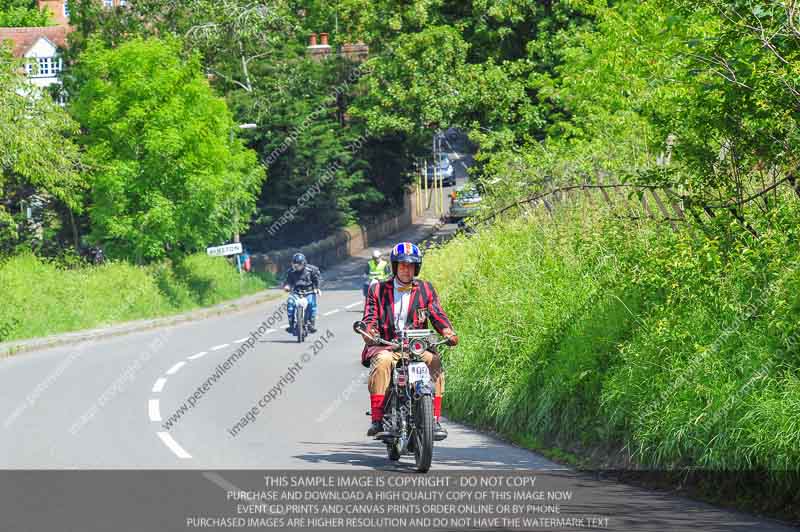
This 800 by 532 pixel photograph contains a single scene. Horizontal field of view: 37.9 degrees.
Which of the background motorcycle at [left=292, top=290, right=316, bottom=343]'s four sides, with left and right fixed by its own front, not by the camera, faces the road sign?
back

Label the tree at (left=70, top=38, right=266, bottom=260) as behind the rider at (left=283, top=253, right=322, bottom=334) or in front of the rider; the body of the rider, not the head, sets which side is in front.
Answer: behind

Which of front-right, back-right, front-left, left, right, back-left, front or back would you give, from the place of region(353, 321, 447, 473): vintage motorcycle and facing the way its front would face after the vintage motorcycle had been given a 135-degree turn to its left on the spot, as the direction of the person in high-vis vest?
front-left

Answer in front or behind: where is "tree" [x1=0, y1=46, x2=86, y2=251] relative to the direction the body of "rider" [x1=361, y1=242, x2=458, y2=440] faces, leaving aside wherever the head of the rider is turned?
behind

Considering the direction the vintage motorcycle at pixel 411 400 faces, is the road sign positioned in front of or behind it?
behind

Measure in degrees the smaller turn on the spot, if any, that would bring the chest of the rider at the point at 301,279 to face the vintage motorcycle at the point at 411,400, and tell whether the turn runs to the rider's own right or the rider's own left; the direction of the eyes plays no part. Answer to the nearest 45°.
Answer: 0° — they already face it

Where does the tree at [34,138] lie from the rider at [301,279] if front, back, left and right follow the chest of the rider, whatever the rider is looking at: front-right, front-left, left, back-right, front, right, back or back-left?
back-right

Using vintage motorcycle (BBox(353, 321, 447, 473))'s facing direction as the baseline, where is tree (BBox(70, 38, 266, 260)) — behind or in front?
behind

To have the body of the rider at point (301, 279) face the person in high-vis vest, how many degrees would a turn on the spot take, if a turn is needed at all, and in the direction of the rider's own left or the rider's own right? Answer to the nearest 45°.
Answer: approximately 135° to the rider's own left

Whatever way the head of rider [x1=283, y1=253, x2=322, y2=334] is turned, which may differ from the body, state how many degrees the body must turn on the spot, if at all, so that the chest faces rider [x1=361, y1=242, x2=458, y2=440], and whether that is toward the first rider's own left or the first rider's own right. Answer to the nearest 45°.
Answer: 0° — they already face them

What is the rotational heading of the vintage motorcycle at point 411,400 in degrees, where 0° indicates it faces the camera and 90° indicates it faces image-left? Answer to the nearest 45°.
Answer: approximately 0°

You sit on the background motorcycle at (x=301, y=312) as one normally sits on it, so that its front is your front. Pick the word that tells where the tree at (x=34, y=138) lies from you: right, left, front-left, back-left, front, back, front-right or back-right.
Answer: back-right

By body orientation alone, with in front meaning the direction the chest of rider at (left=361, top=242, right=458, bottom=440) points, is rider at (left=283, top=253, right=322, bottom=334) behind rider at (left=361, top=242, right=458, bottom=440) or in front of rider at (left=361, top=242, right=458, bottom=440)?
behind

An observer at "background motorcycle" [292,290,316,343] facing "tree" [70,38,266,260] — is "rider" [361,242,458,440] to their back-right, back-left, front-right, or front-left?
back-left
